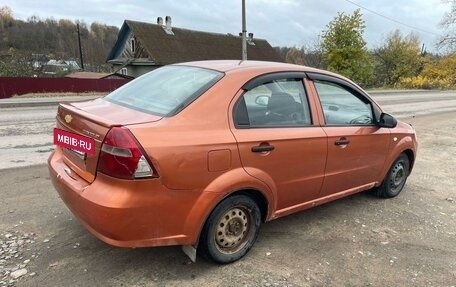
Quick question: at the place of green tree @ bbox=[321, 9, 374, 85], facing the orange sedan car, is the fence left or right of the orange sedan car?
right

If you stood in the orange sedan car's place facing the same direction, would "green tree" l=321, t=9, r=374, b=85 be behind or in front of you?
in front

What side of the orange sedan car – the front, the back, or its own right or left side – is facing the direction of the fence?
left

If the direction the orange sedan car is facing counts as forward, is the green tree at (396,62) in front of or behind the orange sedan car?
in front

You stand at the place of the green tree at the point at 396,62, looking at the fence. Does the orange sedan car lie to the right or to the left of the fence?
left

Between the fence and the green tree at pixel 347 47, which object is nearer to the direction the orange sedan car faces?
the green tree

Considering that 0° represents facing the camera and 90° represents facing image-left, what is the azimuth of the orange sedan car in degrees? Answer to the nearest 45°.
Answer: approximately 225°

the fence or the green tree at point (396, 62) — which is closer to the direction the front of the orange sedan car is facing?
the green tree
